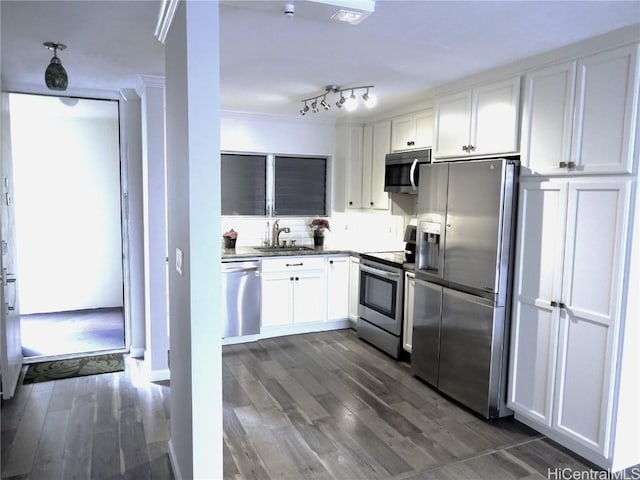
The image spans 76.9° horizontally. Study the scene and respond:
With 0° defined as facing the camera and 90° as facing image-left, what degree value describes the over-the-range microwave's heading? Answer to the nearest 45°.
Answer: approximately 45°

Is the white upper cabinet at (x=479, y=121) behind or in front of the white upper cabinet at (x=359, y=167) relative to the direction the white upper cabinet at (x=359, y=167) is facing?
in front

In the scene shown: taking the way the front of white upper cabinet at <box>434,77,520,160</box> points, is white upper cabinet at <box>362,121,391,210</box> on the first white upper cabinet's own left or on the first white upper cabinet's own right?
on the first white upper cabinet's own right

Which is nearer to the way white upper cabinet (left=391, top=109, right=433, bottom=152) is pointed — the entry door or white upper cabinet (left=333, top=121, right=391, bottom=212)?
the entry door

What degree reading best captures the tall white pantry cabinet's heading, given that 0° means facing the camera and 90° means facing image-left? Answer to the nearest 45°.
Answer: approximately 45°

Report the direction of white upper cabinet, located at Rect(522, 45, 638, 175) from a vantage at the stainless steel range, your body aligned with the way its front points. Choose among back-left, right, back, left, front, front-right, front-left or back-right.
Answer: left

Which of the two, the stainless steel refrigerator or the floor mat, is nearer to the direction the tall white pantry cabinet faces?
the floor mat

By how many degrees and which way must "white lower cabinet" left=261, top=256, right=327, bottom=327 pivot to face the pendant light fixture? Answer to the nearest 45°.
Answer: approximately 45° to its right

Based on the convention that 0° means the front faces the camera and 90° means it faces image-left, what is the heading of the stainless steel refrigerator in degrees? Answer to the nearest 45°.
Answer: approximately 45°

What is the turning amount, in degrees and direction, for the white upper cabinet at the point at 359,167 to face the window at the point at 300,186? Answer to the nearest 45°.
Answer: approximately 90° to its right

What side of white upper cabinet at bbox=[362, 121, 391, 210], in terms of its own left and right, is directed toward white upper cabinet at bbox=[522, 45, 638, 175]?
left

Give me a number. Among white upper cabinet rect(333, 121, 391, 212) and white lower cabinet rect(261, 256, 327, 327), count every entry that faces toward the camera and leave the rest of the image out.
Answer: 2
